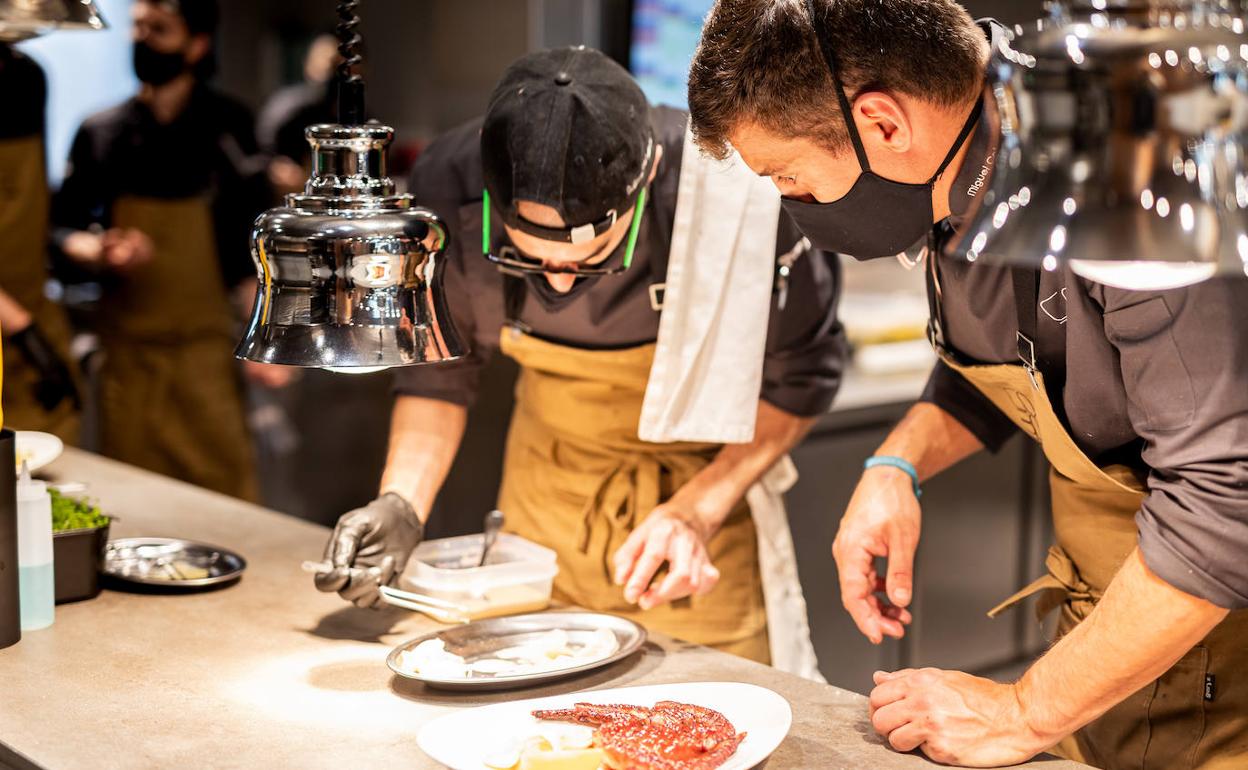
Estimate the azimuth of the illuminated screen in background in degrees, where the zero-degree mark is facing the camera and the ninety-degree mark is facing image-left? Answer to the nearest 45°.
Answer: approximately 0°

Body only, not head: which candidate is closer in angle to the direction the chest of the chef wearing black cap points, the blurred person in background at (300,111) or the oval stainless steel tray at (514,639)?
the oval stainless steel tray

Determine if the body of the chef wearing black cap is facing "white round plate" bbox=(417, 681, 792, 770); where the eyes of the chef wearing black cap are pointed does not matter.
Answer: yes

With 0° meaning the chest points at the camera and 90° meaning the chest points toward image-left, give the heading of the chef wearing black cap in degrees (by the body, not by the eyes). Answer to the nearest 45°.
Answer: approximately 0°

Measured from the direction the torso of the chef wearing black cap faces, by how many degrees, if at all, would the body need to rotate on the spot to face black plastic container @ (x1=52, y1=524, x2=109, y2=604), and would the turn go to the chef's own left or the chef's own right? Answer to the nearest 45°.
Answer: approximately 45° to the chef's own right

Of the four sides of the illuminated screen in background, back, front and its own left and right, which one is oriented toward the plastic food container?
front

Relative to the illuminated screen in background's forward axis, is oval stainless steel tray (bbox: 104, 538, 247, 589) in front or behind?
in front

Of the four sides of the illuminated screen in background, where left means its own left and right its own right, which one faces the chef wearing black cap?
front

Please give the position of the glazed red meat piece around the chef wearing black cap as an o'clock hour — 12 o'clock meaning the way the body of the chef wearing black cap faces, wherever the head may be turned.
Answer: The glazed red meat piece is roughly at 12 o'clock from the chef wearing black cap.

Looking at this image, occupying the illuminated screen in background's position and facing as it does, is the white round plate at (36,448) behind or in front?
in front

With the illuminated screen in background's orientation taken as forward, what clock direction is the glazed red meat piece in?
The glazed red meat piece is roughly at 12 o'clock from the illuminated screen in background.

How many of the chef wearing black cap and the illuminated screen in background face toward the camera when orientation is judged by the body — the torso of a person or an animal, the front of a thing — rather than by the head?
2
